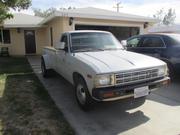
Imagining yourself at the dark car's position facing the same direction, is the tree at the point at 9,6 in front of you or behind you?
in front

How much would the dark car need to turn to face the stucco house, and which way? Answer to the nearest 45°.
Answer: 0° — it already faces it

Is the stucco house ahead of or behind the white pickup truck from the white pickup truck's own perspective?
behind

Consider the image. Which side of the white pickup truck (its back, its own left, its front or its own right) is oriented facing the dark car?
left

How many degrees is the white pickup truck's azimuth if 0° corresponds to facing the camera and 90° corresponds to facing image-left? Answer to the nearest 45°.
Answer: approximately 315°

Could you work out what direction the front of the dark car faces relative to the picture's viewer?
facing away from the viewer and to the left of the viewer

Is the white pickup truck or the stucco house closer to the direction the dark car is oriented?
the stucco house

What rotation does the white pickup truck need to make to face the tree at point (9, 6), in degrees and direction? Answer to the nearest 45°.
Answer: approximately 180°

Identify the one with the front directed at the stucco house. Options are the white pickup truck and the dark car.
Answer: the dark car

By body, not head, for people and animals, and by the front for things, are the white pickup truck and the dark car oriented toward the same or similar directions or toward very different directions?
very different directions

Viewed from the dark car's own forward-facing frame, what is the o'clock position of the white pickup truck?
The white pickup truck is roughly at 8 o'clock from the dark car.
